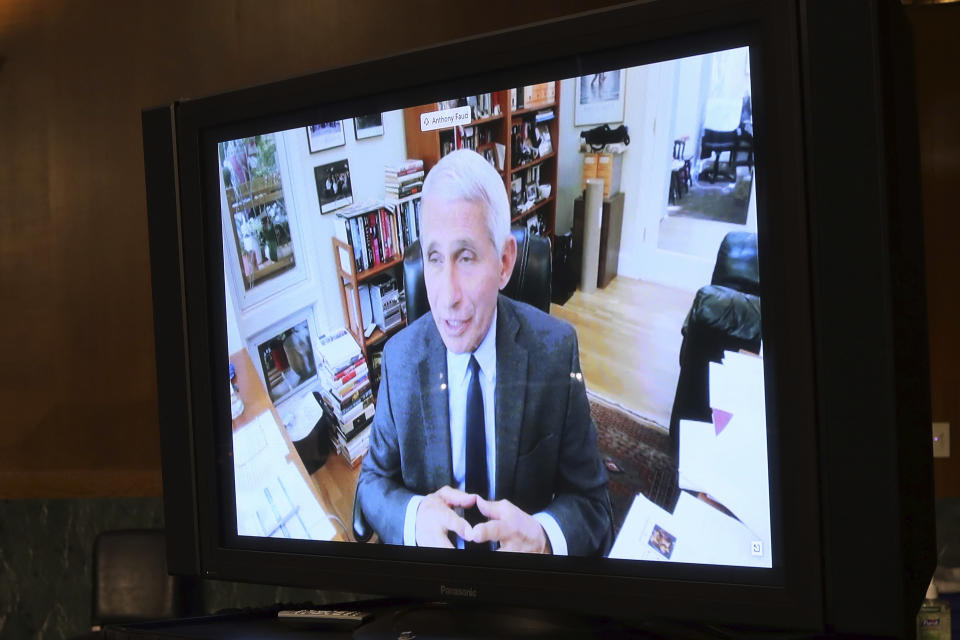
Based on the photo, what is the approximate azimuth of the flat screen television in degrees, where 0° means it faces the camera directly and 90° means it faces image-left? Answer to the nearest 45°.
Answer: approximately 45°
